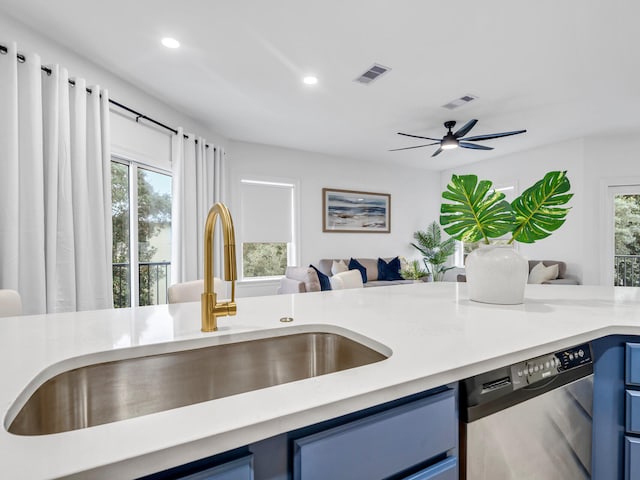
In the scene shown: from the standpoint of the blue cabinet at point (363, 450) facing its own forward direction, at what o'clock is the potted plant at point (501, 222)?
The potted plant is roughly at 9 o'clock from the blue cabinet.

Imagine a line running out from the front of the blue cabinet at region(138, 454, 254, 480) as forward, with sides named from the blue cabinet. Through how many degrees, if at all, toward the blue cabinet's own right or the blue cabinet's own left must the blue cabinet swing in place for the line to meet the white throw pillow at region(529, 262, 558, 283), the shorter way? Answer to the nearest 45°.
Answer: approximately 90° to the blue cabinet's own left

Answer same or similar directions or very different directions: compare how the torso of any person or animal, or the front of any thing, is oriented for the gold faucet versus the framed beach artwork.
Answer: same or similar directions

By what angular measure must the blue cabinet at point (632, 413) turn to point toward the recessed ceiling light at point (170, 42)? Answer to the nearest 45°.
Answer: approximately 90° to its right

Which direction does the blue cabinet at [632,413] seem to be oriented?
toward the camera

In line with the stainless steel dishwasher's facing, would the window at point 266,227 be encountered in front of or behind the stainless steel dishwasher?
behind

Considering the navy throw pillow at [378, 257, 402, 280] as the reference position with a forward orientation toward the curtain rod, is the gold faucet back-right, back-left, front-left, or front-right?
front-left

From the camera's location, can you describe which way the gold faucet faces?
facing the viewer and to the right of the viewer

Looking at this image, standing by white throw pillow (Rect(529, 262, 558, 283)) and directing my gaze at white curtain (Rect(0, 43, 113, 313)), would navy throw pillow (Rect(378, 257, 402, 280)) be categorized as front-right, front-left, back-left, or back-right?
front-right

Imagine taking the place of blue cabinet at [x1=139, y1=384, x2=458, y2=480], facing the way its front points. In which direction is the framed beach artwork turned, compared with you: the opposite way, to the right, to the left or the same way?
the same way

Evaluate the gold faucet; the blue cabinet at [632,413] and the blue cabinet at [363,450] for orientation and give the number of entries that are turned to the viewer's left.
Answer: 0

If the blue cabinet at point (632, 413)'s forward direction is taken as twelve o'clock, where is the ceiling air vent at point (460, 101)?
The ceiling air vent is roughly at 5 o'clock from the blue cabinet.
